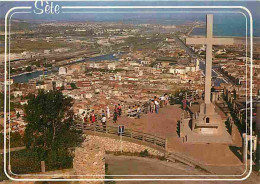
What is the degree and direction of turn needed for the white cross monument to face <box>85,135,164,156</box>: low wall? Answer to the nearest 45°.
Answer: approximately 90° to its right

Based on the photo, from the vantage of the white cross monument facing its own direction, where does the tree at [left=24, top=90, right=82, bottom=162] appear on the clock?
The tree is roughly at 2 o'clock from the white cross monument.

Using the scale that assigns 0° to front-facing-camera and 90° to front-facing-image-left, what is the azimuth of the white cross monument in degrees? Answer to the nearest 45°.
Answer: approximately 0°

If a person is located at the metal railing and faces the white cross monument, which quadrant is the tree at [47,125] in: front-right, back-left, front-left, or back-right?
back-right

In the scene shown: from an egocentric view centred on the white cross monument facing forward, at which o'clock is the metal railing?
The metal railing is roughly at 3 o'clock from the white cross monument.
